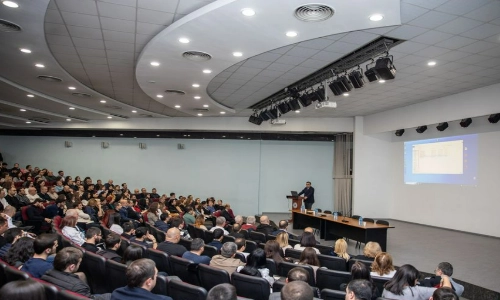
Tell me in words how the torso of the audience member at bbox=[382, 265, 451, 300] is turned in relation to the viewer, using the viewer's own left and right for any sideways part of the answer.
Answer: facing away from the viewer and to the right of the viewer

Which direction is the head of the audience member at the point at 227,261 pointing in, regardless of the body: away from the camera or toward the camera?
away from the camera

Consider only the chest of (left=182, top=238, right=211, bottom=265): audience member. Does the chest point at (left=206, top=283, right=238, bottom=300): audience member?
no

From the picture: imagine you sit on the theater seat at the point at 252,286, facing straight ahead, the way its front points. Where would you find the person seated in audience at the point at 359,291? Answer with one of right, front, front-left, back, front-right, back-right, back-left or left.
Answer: right

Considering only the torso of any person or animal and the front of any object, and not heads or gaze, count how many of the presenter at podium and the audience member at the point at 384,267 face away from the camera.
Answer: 1

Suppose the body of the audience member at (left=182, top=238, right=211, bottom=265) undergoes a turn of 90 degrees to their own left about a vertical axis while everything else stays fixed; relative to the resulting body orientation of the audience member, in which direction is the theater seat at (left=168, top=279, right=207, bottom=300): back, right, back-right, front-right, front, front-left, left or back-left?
back-left

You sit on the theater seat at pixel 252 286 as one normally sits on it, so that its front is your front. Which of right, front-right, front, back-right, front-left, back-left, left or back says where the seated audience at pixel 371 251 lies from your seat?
front

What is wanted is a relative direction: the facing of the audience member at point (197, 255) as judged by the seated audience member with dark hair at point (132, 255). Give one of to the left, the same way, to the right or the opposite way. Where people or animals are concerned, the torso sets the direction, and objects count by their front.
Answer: the same way

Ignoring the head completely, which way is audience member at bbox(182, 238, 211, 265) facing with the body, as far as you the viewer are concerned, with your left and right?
facing away from the viewer and to the right of the viewer

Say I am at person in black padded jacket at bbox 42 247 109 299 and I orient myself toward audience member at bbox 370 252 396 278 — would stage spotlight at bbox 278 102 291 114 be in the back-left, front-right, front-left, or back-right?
front-left

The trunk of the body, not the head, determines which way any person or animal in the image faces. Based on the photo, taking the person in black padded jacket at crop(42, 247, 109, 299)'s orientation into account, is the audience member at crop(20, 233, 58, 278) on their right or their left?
on their left

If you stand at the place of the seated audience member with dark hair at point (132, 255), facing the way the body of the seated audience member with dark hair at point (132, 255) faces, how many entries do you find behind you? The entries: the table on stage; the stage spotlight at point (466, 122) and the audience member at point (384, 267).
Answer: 0

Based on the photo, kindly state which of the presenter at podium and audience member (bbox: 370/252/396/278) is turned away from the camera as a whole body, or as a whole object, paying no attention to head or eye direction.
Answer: the audience member

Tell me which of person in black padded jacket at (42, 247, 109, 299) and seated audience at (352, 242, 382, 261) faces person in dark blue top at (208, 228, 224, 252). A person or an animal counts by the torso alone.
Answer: person in black padded jacket at (42, 247, 109, 299)

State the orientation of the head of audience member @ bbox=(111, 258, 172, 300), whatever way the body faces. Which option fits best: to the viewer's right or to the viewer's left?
to the viewer's right

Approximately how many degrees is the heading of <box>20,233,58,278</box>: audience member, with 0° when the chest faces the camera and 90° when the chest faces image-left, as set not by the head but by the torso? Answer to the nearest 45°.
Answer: approximately 225°

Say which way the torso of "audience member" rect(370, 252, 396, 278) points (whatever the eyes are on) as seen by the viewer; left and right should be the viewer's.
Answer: facing away from the viewer

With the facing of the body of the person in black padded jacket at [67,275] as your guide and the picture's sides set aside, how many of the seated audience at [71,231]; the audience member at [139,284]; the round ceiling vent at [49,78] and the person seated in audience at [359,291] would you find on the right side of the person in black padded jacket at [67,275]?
2

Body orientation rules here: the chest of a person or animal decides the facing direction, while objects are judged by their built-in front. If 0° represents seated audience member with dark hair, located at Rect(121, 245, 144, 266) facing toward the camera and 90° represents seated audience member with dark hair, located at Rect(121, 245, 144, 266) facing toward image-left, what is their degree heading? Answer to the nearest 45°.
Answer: approximately 225°

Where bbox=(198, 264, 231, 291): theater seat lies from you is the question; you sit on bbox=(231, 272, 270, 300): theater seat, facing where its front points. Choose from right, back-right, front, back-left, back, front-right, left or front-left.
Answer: left
